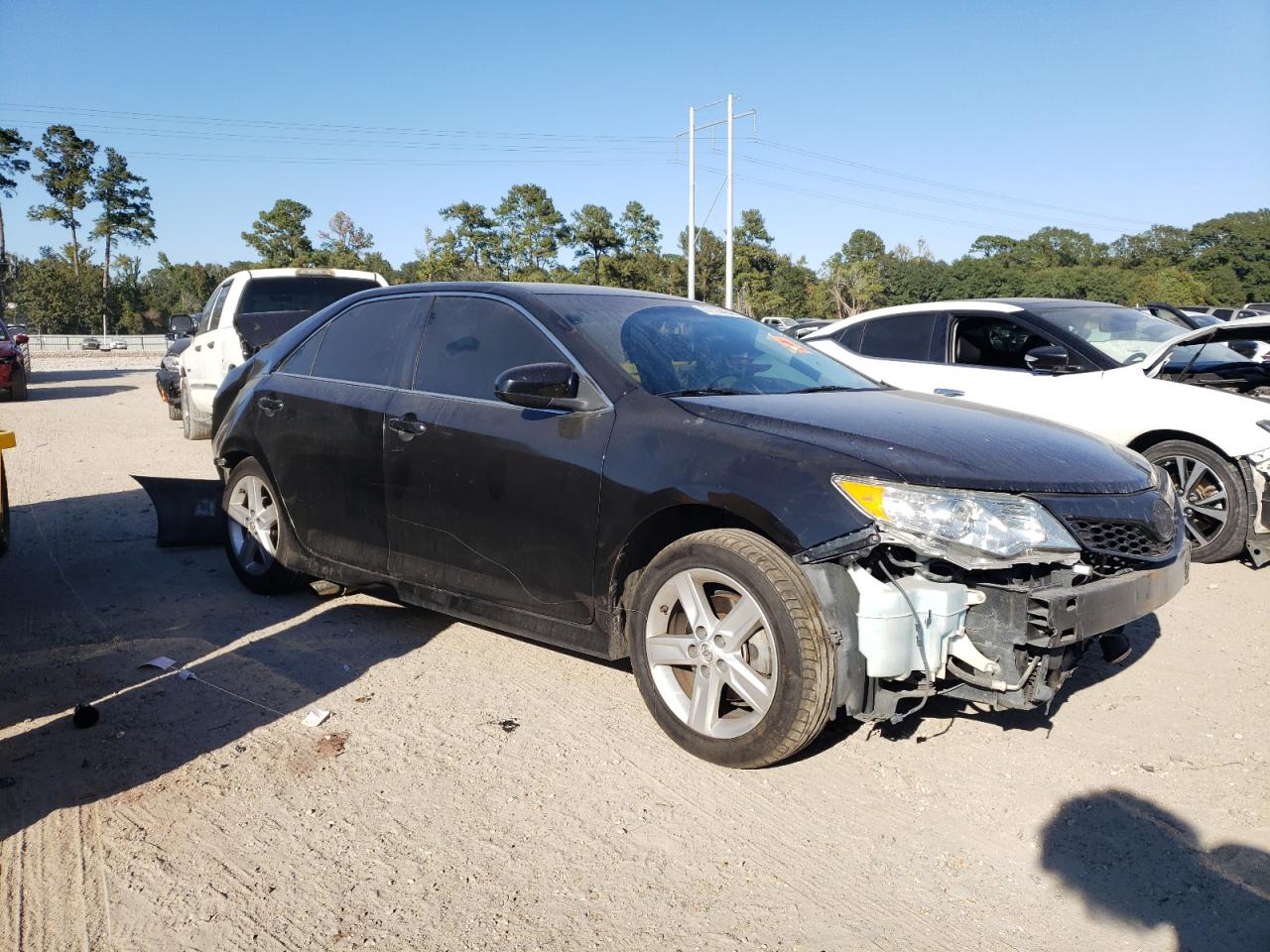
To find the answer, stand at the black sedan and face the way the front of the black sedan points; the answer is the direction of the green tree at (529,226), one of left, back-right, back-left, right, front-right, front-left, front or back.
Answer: back-left

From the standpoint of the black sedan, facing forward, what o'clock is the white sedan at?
The white sedan is roughly at 9 o'clock from the black sedan.

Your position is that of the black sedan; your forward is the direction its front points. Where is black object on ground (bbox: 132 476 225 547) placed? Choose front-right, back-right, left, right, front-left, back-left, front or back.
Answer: back

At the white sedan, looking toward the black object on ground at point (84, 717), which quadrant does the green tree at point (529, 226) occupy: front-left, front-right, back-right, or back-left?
back-right

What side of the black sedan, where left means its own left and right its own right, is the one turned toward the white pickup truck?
back

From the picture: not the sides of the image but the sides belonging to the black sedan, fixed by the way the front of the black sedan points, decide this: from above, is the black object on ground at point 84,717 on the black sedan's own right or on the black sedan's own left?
on the black sedan's own right

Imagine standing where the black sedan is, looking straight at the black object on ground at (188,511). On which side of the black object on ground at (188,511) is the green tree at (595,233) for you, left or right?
right

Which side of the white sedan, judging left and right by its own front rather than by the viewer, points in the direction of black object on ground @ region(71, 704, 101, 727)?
right

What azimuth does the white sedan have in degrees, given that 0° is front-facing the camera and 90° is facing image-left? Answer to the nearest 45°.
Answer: approximately 315°

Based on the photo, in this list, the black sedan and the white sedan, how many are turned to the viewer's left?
0

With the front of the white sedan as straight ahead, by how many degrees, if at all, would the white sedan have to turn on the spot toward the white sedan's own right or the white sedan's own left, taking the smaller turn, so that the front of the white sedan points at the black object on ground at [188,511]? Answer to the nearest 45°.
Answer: approximately 90° to the white sedan's own right

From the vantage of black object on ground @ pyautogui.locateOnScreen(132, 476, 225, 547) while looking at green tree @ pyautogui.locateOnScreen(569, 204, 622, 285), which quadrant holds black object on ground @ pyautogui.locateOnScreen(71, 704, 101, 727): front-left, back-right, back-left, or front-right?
back-right
